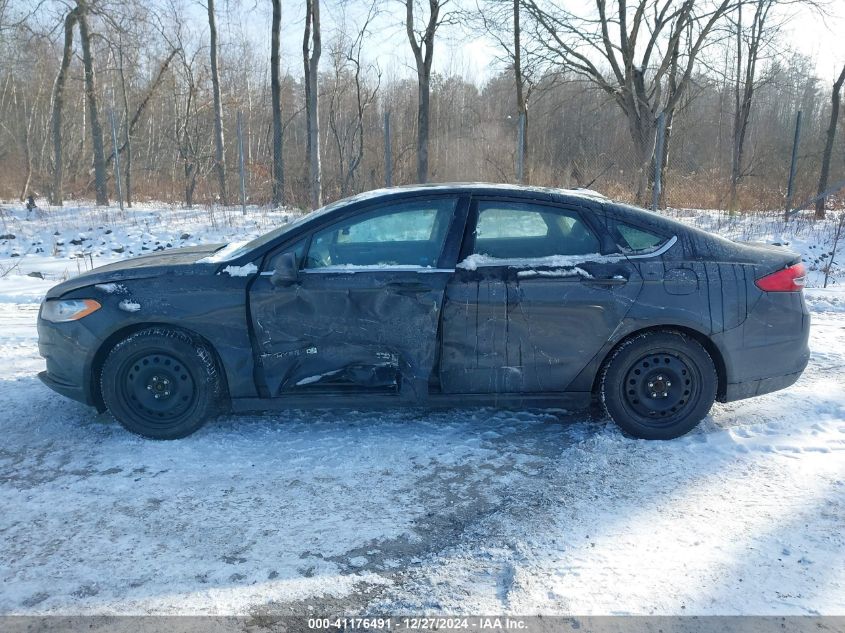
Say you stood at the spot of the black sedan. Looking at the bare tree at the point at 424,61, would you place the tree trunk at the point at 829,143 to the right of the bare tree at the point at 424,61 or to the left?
right

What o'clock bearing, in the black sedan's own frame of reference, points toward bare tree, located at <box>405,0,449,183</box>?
The bare tree is roughly at 3 o'clock from the black sedan.

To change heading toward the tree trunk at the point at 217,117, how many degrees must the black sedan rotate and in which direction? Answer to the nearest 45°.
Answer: approximately 90° to its right

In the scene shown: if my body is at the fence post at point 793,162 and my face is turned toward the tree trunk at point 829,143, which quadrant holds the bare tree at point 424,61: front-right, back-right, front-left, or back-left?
back-left

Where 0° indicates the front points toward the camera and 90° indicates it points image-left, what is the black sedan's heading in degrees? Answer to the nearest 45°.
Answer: approximately 90°

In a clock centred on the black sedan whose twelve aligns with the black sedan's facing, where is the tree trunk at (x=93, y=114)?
The tree trunk is roughly at 2 o'clock from the black sedan.

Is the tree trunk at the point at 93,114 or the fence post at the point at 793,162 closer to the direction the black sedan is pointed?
the tree trunk

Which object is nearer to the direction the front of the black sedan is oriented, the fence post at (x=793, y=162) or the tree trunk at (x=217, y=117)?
the tree trunk

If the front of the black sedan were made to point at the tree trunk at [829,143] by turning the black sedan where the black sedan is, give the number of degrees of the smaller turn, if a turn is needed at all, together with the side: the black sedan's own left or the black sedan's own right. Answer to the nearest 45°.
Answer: approximately 135° to the black sedan's own right

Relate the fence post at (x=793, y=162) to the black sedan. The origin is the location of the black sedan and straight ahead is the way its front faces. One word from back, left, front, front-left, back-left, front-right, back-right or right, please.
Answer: back-right
